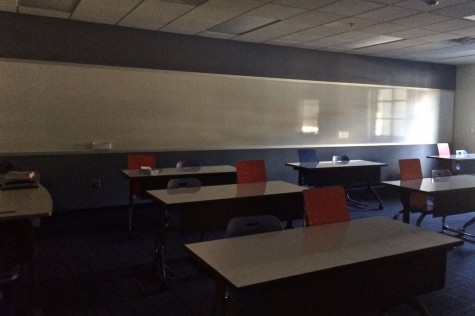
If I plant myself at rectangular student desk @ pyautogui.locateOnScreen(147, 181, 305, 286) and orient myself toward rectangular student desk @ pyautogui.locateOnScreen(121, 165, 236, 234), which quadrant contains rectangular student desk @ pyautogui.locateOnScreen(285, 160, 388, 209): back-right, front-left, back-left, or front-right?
front-right

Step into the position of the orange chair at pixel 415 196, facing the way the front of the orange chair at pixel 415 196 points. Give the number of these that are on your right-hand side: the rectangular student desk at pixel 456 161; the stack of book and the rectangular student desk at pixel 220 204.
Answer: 2

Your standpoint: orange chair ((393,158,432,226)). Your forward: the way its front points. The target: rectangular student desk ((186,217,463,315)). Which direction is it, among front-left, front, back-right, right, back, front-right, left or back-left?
front-right

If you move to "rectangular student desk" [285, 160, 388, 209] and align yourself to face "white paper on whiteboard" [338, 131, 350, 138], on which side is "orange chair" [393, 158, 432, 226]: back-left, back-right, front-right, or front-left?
back-right

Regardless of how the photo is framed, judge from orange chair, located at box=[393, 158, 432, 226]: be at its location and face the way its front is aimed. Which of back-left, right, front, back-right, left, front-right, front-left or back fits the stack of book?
right

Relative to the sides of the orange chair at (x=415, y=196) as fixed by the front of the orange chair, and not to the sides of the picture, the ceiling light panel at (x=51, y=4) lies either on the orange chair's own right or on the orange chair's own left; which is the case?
on the orange chair's own right

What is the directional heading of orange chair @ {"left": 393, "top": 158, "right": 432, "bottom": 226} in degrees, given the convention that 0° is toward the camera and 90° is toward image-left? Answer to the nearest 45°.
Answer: approximately 315°

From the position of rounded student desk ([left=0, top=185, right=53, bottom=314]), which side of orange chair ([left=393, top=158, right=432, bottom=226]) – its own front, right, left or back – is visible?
right
